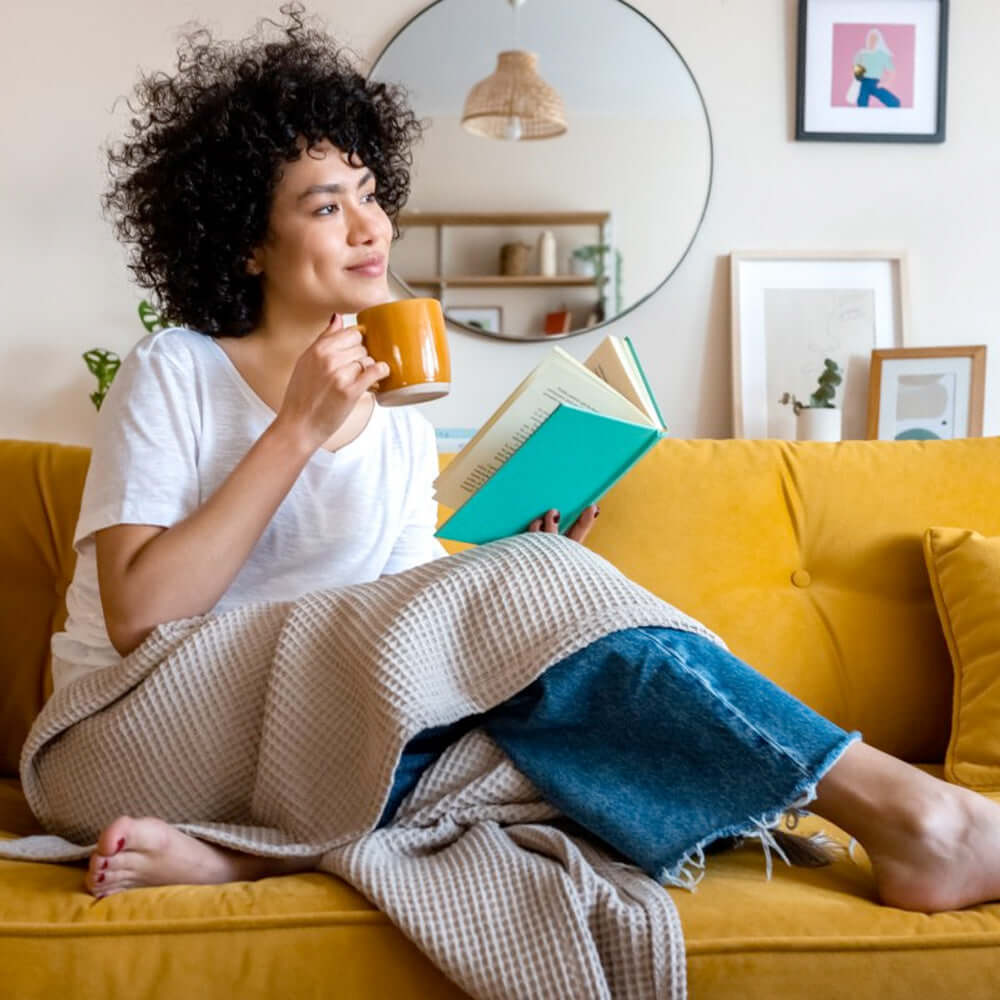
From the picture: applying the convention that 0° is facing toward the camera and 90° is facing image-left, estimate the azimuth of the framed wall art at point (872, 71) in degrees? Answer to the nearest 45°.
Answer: approximately 0°

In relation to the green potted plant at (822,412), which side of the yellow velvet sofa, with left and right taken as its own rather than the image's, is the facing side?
back

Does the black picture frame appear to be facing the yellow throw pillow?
yes

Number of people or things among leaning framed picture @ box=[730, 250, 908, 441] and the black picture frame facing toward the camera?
2
